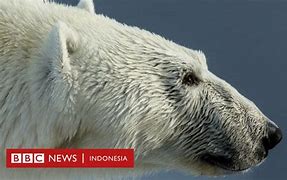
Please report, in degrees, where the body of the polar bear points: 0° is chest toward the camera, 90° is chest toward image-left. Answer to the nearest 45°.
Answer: approximately 270°
